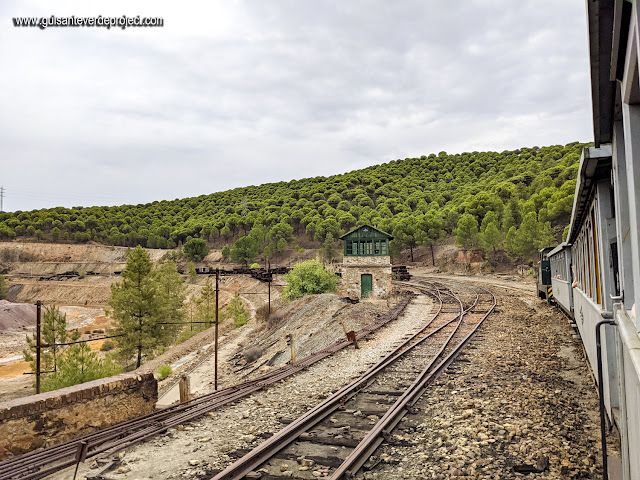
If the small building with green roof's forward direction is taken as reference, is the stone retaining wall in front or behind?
in front

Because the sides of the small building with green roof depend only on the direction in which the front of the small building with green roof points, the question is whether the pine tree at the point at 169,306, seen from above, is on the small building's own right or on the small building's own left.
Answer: on the small building's own right

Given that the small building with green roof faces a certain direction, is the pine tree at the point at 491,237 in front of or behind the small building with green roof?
behind

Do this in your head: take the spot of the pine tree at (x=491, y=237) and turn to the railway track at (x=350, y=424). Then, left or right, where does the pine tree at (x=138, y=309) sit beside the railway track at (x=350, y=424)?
right

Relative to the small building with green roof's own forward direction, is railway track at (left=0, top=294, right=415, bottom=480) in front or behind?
in front

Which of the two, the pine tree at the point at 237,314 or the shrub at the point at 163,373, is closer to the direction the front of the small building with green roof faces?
the shrub

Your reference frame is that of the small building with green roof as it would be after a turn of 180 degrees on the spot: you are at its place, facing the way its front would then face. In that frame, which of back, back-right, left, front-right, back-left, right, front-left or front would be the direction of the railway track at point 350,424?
back

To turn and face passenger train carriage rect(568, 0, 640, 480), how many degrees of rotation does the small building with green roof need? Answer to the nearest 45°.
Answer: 0° — it already faces it

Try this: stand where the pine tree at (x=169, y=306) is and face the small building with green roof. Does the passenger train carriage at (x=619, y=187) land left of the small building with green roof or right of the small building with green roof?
right

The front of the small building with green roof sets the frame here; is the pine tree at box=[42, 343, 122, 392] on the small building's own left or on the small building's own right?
on the small building's own right

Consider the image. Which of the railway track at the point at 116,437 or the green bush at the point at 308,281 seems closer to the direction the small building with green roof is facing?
the railway track

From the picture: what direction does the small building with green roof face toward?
toward the camera

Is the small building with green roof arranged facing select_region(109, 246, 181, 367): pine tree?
no

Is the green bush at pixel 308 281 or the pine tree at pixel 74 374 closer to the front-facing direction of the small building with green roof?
the pine tree

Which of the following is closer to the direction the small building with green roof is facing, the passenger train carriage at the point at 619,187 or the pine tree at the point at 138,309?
the passenger train carriage
